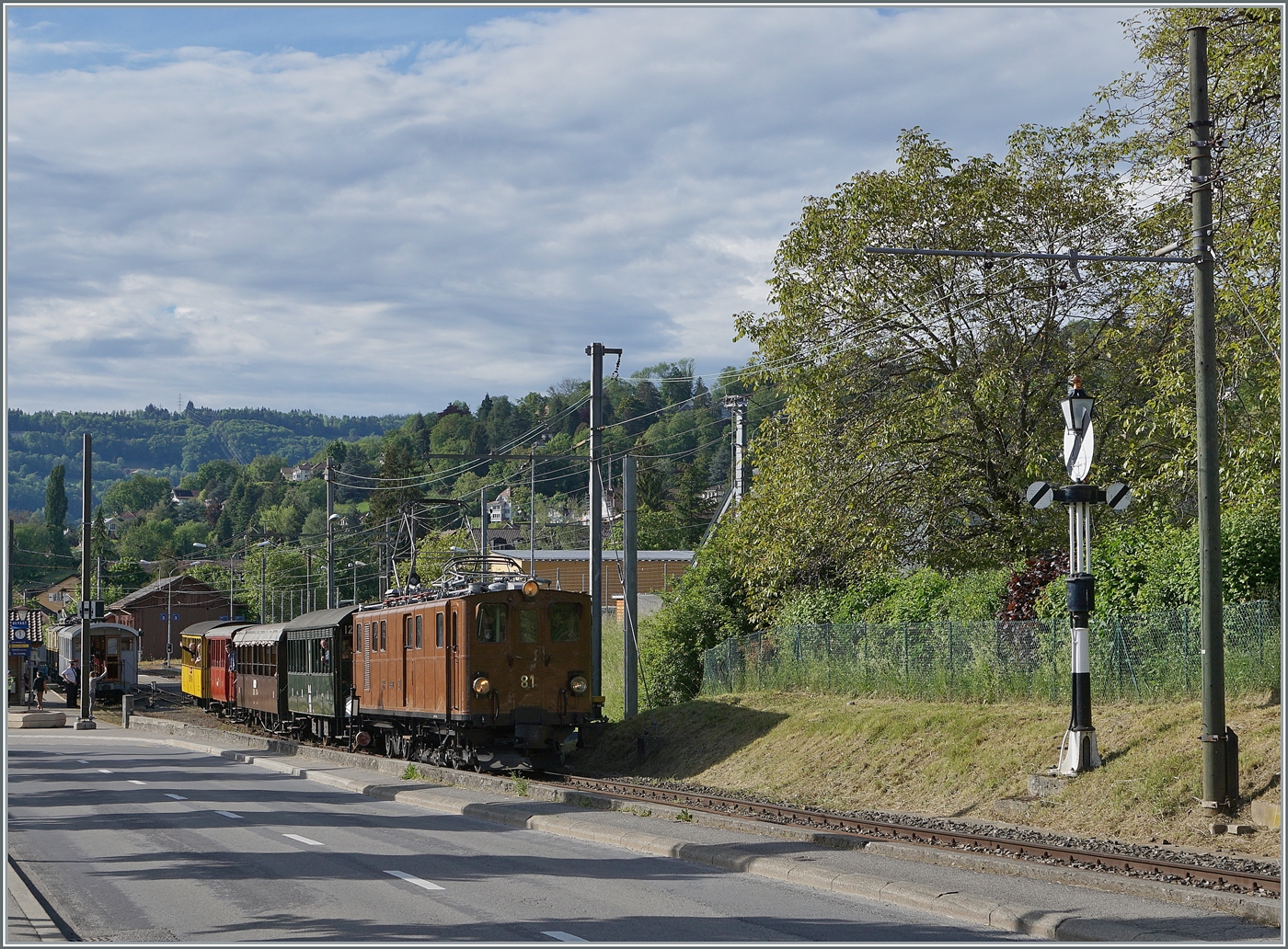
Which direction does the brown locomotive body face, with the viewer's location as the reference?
facing the viewer and to the right of the viewer

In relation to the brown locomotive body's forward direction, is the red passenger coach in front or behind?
behind

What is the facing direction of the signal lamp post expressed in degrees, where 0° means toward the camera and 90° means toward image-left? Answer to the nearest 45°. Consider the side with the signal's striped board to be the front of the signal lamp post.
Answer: approximately 0°

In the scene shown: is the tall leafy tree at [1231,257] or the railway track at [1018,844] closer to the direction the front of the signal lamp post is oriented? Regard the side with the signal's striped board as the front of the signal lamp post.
the railway track

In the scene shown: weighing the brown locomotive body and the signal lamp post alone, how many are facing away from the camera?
0

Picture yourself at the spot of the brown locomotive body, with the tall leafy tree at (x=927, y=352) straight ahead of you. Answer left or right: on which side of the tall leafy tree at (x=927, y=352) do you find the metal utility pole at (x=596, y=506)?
left

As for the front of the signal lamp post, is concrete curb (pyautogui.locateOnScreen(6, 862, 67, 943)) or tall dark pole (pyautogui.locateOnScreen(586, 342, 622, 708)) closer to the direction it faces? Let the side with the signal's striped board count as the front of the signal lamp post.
the concrete curb

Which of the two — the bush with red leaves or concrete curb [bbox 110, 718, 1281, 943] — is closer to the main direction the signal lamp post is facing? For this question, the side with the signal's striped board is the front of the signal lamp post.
the concrete curb

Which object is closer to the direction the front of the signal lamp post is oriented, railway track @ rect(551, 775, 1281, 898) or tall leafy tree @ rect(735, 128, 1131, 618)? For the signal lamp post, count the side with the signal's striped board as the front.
the railway track
